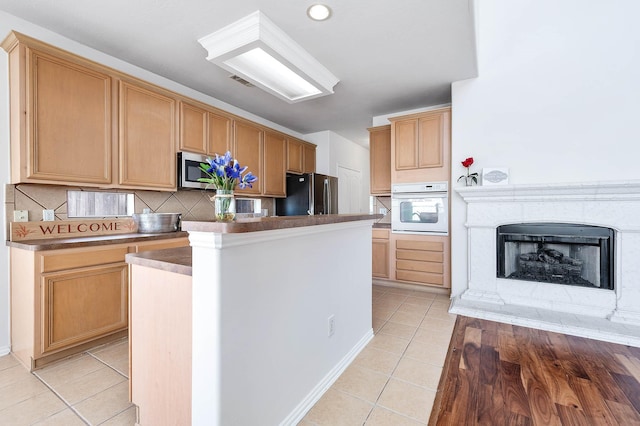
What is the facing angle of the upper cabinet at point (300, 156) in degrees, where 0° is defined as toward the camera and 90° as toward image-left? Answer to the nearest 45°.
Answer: approximately 315°

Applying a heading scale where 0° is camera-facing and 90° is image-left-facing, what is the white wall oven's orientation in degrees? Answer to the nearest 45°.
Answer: approximately 0°

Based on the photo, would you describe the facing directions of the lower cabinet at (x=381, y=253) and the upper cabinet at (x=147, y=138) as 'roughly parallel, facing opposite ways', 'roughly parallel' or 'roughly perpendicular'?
roughly perpendicular

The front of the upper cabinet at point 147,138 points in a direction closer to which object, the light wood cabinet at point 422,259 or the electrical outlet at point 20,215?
the light wood cabinet

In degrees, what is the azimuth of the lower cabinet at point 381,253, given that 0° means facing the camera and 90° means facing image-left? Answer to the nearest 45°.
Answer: approximately 0°

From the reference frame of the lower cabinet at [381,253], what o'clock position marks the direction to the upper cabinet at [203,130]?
The upper cabinet is roughly at 2 o'clock from the lower cabinet.

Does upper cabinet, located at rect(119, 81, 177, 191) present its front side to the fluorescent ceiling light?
yes

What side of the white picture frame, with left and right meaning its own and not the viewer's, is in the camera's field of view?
front

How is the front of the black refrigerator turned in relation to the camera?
facing the viewer and to the right of the viewer

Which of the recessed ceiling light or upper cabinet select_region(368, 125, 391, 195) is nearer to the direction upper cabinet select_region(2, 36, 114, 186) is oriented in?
the recessed ceiling light

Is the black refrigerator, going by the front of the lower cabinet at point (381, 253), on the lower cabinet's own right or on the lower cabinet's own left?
on the lower cabinet's own right

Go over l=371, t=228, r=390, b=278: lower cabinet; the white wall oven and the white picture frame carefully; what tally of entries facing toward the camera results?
3

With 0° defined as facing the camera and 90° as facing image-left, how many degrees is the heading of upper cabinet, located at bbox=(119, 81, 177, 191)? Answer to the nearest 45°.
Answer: approximately 315°
